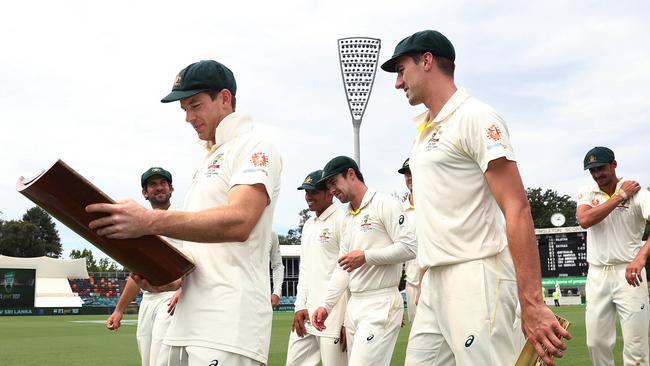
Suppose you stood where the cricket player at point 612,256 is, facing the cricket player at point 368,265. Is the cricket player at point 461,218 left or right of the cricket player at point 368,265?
left

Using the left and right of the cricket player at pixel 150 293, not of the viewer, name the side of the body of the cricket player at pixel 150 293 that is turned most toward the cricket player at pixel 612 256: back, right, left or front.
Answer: left

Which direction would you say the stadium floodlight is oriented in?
toward the camera

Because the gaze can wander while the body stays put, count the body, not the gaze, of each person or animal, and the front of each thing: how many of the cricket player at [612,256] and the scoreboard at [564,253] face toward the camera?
2

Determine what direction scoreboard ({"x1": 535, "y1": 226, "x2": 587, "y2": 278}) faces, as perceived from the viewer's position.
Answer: facing the viewer

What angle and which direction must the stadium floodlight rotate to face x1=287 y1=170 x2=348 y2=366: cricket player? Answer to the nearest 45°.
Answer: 0° — it already faces them

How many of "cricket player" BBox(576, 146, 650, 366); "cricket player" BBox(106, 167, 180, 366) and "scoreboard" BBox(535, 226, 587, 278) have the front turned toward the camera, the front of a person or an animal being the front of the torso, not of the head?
3

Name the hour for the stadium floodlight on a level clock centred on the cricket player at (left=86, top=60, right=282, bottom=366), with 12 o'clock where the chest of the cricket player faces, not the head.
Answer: The stadium floodlight is roughly at 5 o'clock from the cricket player.

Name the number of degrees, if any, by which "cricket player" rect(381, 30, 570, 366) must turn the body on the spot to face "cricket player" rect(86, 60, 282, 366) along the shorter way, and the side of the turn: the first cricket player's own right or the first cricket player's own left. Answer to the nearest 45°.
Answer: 0° — they already face them

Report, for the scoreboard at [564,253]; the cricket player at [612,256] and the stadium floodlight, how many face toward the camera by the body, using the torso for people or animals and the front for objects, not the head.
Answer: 3

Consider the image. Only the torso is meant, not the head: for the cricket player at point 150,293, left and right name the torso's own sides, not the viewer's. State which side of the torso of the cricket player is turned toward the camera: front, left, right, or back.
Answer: front

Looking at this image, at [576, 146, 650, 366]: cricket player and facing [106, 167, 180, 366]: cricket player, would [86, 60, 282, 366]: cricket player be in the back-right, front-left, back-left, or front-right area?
front-left
